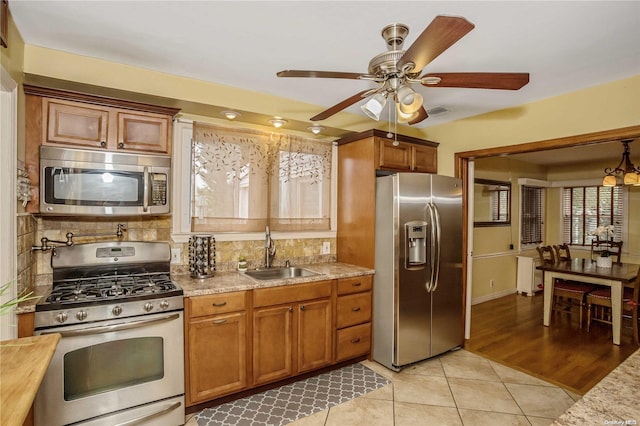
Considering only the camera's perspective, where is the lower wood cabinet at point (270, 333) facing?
facing the viewer and to the right of the viewer

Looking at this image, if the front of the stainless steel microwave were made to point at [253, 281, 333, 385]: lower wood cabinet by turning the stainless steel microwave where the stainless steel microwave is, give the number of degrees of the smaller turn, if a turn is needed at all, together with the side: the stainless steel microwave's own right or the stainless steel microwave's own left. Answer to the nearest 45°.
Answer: approximately 90° to the stainless steel microwave's own left

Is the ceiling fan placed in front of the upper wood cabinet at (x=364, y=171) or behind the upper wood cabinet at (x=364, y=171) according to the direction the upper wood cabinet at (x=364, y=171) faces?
in front

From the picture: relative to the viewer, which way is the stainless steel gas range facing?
toward the camera

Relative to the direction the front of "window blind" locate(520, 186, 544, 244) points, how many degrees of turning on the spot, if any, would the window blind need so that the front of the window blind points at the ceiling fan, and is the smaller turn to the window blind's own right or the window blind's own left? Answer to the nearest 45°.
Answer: approximately 45° to the window blind's own right

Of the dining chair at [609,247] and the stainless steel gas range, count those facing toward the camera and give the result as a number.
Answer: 2

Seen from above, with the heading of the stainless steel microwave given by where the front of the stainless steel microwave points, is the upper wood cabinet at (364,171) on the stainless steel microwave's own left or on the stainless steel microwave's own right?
on the stainless steel microwave's own left

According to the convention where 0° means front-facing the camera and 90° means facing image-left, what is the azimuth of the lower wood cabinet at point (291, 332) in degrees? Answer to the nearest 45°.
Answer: approximately 315°

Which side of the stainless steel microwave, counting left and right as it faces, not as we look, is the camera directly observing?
front

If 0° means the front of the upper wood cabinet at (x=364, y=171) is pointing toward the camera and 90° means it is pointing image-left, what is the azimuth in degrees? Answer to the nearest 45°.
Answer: approximately 315°

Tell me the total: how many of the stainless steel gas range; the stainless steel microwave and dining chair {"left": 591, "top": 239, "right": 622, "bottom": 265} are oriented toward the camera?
3

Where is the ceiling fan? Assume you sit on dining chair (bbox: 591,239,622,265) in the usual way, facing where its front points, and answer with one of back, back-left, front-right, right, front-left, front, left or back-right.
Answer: front

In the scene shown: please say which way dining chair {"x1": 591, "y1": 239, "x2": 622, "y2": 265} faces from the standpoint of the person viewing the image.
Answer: facing the viewer

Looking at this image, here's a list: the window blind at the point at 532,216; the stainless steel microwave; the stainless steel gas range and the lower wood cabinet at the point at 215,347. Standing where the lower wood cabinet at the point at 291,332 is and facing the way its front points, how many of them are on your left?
1
